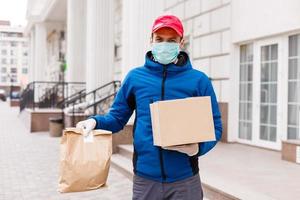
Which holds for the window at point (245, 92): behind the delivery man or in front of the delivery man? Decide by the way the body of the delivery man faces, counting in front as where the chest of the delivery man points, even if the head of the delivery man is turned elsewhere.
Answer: behind

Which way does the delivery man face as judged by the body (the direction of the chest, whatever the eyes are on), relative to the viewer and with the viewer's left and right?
facing the viewer

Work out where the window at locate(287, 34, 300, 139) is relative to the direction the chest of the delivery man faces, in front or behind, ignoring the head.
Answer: behind

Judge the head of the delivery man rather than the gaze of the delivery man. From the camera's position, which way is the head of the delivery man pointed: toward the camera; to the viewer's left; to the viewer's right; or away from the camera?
toward the camera
